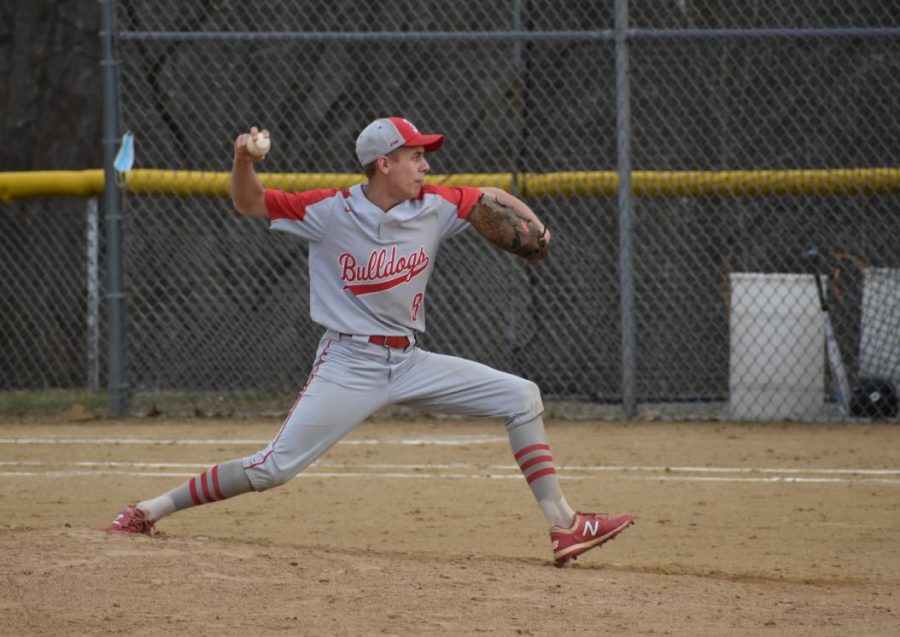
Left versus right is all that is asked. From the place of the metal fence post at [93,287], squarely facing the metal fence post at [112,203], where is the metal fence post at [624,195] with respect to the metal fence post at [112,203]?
left

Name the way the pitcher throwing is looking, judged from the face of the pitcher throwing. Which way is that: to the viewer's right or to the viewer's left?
to the viewer's right

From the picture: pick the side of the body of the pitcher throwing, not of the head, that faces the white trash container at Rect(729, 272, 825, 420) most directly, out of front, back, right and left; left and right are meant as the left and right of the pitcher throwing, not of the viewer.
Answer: left

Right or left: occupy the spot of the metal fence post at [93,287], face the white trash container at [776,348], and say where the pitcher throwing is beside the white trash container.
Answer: right

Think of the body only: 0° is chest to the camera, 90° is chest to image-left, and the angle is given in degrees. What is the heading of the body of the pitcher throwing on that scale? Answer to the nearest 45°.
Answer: approximately 315°

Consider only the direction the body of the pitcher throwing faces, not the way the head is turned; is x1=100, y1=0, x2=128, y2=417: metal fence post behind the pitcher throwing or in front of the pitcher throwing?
behind
